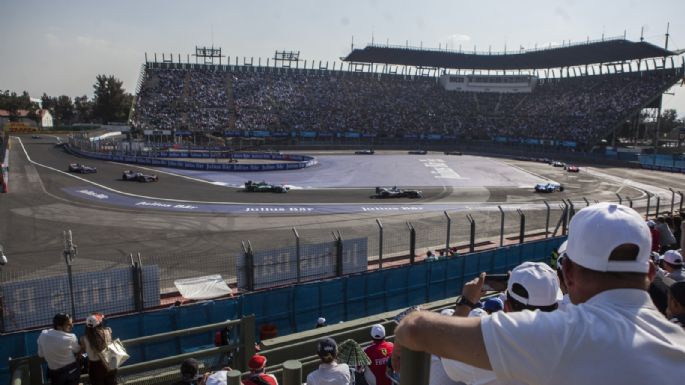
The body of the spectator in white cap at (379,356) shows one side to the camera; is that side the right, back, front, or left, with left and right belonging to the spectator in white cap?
back

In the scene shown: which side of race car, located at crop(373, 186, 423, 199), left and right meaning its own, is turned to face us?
right

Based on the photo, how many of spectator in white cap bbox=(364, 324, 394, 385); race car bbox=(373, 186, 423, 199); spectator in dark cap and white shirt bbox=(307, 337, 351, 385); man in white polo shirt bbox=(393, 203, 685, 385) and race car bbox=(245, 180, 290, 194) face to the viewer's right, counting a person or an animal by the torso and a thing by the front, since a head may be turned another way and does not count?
2

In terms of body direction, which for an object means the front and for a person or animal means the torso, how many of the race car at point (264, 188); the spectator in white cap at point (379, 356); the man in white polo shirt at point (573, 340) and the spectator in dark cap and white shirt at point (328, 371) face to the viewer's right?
1

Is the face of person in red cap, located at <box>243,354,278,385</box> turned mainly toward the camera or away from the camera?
away from the camera

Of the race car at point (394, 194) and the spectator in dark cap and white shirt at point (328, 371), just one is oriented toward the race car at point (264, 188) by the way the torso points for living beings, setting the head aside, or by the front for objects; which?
the spectator in dark cap and white shirt

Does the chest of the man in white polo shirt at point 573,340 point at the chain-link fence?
yes

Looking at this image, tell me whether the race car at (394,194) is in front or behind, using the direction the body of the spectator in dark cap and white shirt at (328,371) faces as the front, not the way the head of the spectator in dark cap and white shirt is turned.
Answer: in front

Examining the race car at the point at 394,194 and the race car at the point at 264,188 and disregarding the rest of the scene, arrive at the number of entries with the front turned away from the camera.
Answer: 0

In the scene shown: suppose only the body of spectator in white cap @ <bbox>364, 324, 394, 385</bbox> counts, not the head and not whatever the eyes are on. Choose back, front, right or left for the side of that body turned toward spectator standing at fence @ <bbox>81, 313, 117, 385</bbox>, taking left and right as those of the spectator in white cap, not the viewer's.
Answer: left

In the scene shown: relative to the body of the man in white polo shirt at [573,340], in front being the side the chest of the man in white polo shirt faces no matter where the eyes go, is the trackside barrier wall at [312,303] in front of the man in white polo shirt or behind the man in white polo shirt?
in front

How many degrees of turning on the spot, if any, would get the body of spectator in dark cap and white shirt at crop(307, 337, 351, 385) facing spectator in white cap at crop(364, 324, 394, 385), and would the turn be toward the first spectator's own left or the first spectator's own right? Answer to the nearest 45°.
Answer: approximately 45° to the first spectator's own right

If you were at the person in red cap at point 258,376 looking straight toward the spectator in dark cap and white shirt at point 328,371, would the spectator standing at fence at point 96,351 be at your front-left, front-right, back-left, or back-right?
back-left

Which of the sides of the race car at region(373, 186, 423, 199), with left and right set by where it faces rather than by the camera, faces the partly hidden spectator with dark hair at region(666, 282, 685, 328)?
right

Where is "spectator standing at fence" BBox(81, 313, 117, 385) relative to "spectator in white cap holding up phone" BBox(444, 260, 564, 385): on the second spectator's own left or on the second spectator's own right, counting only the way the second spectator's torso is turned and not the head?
on the second spectator's own left

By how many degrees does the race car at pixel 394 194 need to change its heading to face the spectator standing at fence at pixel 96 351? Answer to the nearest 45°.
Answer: approximately 90° to its right
